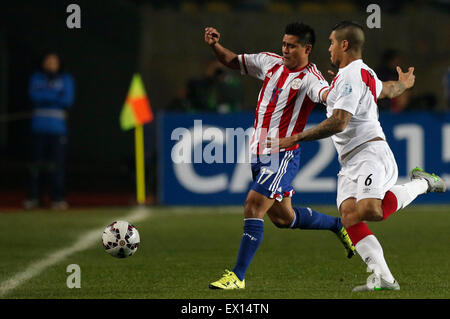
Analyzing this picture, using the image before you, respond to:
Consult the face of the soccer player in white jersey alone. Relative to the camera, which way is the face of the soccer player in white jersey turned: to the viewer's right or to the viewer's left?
to the viewer's left

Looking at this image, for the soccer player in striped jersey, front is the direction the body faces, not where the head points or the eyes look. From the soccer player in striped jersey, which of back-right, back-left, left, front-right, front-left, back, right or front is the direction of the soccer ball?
front-right

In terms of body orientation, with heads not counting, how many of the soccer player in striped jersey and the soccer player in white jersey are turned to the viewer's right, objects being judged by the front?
0

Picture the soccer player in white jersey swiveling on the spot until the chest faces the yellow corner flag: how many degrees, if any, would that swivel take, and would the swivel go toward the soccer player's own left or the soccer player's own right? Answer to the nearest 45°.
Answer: approximately 45° to the soccer player's own right

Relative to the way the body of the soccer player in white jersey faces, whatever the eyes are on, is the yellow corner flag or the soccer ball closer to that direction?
the soccer ball

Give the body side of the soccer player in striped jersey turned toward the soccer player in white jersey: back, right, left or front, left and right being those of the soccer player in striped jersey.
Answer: left

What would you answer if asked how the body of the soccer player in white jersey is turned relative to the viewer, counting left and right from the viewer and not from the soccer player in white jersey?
facing to the left of the viewer

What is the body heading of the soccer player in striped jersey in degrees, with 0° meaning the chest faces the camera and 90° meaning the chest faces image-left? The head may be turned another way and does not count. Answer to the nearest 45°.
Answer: approximately 45°

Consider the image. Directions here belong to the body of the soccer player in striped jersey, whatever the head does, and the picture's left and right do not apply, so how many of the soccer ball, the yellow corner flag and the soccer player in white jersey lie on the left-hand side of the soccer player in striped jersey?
1
